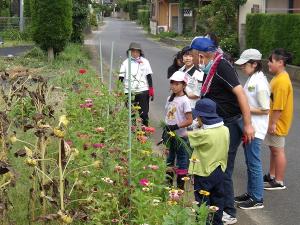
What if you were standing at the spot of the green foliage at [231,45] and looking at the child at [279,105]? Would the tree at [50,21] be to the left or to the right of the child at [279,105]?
right

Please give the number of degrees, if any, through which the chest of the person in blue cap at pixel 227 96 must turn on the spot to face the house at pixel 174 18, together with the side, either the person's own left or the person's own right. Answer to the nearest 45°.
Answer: approximately 90° to the person's own right

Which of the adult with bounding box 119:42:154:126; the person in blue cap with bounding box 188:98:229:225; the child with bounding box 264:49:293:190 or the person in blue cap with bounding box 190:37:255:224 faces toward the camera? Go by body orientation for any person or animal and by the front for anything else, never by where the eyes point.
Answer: the adult with bounding box 119:42:154:126

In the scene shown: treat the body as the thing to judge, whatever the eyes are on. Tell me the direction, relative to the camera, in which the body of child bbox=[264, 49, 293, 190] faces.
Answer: to the viewer's left

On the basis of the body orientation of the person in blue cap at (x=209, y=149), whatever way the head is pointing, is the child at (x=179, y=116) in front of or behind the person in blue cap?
in front

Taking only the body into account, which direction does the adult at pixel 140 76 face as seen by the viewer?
toward the camera

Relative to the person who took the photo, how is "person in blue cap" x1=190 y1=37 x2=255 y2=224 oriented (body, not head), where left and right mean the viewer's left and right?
facing to the left of the viewer

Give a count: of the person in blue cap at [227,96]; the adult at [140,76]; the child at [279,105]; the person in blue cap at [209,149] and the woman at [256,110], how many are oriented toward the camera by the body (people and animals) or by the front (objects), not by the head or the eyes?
1

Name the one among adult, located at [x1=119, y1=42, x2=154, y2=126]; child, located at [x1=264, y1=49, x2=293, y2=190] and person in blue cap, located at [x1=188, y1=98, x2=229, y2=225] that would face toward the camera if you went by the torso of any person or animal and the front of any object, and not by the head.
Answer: adult, located at [x1=119, y1=42, x2=154, y2=126]

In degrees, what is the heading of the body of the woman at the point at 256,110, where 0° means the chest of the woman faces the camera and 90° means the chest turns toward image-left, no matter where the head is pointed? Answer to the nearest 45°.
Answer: approximately 90°

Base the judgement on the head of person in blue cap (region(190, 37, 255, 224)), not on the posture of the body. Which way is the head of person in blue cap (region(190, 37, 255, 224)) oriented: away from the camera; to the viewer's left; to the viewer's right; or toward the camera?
to the viewer's left

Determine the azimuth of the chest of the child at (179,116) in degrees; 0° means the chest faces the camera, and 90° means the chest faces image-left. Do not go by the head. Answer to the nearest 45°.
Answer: approximately 45°

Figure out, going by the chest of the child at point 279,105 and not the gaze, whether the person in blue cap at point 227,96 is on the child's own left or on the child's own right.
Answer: on the child's own left

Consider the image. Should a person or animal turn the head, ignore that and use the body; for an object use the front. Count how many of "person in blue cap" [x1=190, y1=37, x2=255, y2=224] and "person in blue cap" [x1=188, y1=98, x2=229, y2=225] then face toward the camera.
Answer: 0
